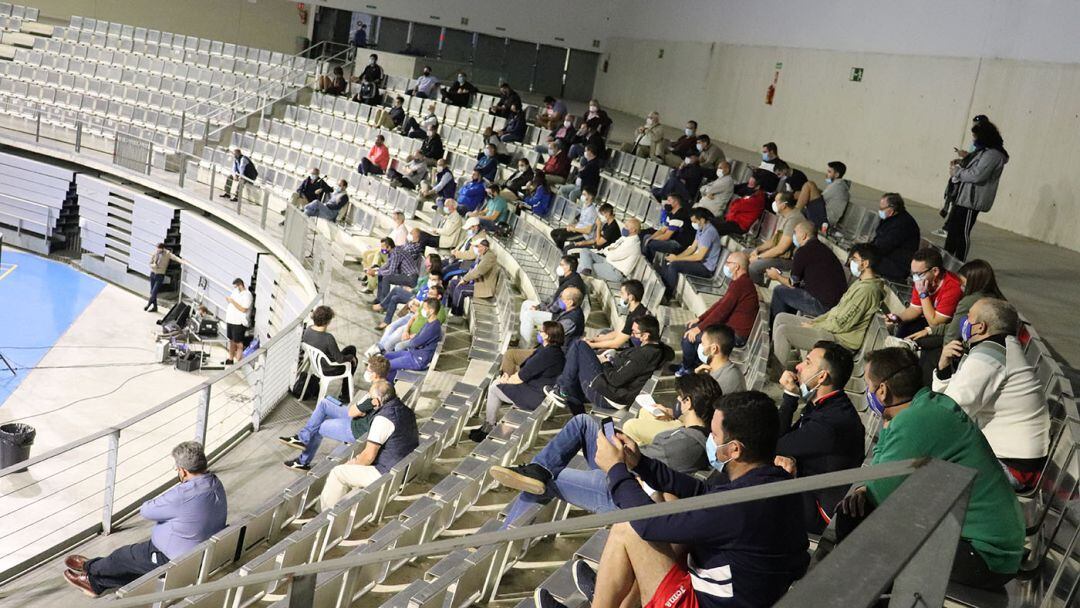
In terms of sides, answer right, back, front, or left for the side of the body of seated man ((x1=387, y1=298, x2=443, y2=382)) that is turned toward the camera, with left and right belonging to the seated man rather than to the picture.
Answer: left

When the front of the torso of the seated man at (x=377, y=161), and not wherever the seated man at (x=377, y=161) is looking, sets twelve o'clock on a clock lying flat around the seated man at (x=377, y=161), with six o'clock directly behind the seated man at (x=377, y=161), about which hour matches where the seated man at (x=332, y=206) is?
the seated man at (x=332, y=206) is roughly at 11 o'clock from the seated man at (x=377, y=161).

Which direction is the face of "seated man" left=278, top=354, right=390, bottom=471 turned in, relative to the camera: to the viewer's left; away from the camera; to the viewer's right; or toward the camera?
to the viewer's left

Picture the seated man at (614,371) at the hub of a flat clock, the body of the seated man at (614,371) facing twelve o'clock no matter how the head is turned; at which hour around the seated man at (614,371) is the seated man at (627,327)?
the seated man at (627,327) is roughly at 3 o'clock from the seated man at (614,371).

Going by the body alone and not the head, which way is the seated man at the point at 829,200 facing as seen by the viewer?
to the viewer's left

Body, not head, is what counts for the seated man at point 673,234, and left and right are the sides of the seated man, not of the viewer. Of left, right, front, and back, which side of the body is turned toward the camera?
left

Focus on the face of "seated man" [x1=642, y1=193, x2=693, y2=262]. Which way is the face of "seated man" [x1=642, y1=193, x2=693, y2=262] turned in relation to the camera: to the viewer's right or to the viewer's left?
to the viewer's left

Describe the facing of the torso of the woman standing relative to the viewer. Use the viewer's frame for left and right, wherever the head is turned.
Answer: facing to the left of the viewer

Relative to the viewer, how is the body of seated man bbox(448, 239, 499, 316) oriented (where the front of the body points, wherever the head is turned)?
to the viewer's left

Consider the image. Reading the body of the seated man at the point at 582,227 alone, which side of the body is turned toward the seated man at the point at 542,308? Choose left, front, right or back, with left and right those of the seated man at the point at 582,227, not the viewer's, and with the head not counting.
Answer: left

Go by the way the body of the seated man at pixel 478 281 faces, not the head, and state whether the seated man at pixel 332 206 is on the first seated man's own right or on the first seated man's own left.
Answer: on the first seated man's own right

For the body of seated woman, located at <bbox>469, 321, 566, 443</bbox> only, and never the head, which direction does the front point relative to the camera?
to the viewer's left

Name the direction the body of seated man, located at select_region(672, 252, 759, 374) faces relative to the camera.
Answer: to the viewer's left
